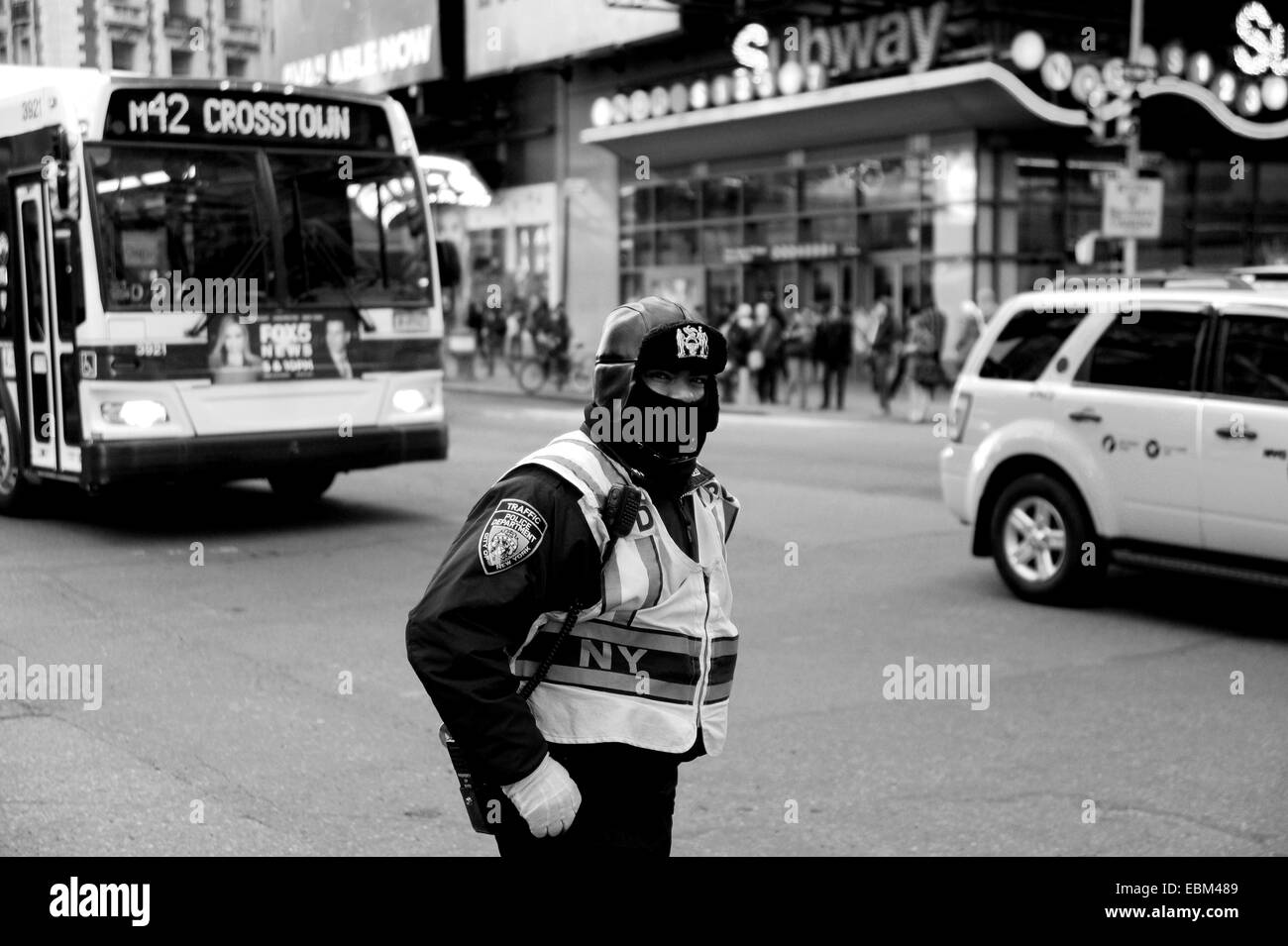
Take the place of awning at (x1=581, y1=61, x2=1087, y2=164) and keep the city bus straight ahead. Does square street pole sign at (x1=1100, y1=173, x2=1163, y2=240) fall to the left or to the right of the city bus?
left

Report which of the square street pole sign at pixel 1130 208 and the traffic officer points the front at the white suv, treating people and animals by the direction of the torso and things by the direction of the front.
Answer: the square street pole sign

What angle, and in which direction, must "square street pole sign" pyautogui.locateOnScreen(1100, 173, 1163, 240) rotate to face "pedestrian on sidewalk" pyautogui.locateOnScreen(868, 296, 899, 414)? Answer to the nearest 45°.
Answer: approximately 135° to its right

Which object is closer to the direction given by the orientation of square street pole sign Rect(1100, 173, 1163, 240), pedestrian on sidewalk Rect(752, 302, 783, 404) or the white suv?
the white suv

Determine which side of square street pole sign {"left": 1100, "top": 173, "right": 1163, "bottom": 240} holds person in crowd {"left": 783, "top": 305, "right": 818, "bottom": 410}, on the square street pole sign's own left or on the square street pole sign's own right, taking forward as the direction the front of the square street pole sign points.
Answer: on the square street pole sign's own right
